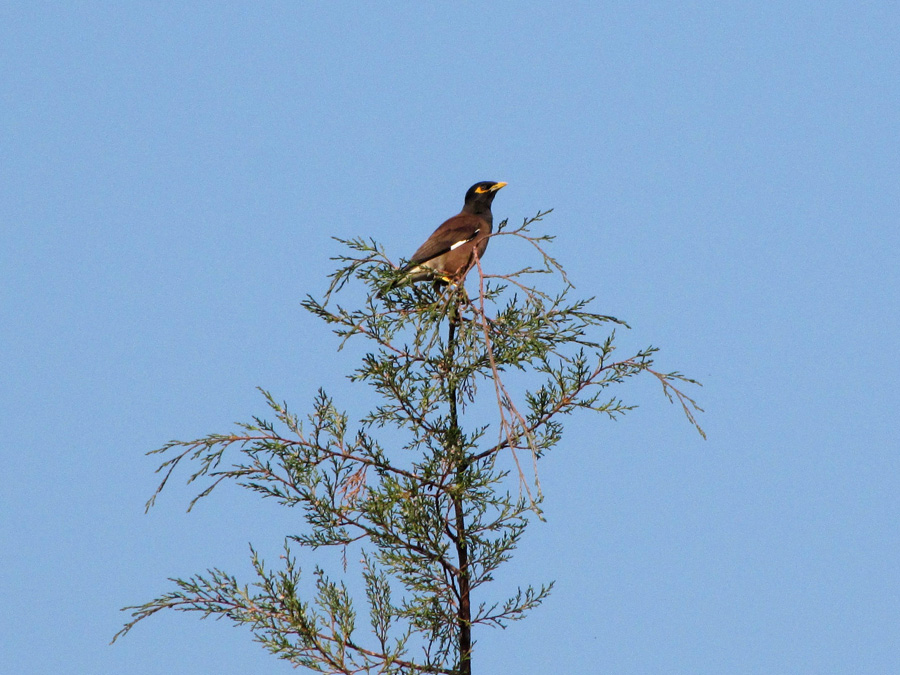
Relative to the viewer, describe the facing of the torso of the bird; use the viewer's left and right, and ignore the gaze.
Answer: facing to the right of the viewer
